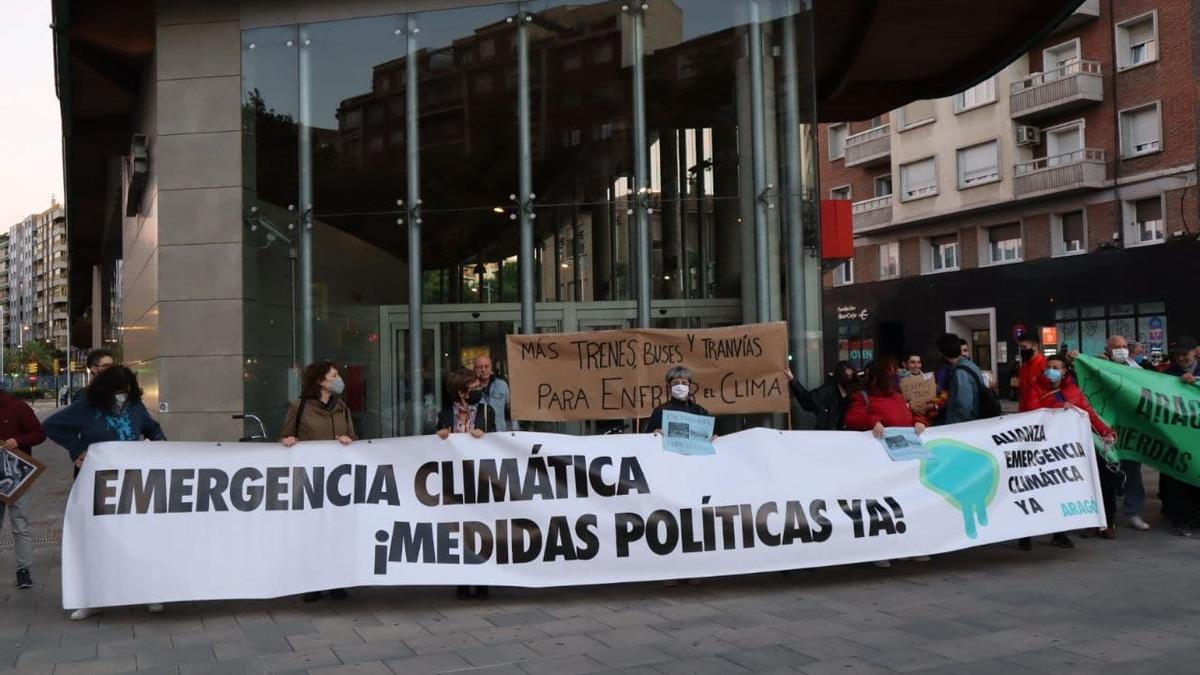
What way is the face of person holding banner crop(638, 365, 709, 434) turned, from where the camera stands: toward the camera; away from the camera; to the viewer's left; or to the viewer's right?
toward the camera

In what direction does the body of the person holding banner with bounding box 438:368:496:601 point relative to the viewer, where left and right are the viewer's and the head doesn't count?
facing the viewer

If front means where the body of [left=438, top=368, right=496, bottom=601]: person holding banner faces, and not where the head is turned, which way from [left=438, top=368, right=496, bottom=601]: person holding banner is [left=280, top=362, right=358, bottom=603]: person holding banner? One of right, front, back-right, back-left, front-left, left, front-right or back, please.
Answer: right

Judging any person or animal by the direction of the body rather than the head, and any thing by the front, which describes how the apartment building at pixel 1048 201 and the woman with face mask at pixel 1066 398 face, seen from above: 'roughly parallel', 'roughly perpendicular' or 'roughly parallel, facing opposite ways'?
roughly parallel

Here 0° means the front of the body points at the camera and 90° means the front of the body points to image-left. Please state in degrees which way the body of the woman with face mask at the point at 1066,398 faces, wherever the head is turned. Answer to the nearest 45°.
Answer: approximately 45°

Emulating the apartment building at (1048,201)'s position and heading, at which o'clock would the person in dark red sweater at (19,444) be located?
The person in dark red sweater is roughly at 11 o'clock from the apartment building.

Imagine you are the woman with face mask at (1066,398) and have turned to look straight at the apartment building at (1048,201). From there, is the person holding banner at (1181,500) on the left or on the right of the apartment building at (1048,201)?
right

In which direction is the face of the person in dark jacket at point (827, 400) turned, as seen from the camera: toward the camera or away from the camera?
toward the camera

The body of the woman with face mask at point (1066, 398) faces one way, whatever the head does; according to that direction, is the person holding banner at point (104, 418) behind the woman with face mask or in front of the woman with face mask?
in front

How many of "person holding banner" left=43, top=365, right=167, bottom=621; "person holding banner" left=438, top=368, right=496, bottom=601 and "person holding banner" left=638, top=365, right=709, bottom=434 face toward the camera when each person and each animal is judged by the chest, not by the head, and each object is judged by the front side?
3

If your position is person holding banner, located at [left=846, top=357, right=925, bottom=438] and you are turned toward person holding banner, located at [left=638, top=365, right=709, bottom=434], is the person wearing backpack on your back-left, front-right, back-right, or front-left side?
back-right

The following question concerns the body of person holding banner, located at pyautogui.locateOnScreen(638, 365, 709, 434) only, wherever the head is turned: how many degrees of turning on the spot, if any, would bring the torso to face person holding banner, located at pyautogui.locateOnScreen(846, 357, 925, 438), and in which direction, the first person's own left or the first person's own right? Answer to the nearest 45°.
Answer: approximately 90° to the first person's own left

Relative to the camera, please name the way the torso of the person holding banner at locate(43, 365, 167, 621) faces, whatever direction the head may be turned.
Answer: toward the camera

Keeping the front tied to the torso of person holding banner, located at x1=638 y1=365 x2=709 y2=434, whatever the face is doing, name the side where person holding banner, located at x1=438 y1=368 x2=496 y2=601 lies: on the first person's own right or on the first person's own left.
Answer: on the first person's own right

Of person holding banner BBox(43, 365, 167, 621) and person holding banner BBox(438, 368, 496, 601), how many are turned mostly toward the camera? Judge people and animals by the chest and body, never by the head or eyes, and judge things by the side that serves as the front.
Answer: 2
